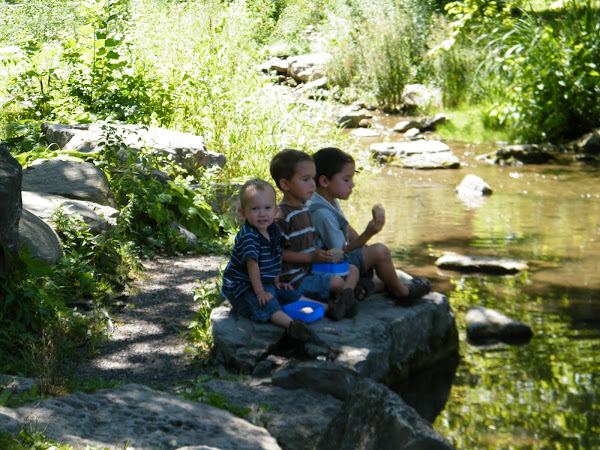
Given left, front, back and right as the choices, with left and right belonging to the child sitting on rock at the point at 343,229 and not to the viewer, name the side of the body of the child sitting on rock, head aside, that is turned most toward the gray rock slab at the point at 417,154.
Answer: left

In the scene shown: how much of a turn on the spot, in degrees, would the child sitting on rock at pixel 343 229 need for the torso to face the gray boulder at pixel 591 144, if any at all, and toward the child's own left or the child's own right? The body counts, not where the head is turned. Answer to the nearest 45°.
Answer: approximately 45° to the child's own left

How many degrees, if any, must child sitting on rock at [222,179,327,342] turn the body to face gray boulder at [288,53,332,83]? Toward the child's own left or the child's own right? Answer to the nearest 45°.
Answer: approximately 135° to the child's own left

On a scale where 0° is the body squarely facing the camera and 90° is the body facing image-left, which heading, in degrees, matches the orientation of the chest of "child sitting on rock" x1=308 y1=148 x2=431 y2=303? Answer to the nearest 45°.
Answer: approximately 270°

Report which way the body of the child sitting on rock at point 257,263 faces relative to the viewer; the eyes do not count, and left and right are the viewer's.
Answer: facing the viewer and to the right of the viewer

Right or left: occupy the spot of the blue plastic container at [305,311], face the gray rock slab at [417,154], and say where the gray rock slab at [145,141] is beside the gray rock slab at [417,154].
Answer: left

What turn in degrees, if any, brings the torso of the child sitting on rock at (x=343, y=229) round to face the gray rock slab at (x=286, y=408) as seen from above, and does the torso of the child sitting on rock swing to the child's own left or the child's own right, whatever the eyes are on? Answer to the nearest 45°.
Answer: approximately 90° to the child's own right

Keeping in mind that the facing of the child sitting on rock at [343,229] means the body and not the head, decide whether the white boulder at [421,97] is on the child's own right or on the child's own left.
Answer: on the child's own left

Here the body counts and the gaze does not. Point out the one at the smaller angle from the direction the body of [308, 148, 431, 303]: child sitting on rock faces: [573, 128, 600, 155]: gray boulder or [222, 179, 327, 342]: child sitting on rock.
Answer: the gray boulder

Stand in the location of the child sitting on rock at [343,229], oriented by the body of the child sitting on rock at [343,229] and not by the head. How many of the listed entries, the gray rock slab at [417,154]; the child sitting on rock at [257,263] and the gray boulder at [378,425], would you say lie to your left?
1

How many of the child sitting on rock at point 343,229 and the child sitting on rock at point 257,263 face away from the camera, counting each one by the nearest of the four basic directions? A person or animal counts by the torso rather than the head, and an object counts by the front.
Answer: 0

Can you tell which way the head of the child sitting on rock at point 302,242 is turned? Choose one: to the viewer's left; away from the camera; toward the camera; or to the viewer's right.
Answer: to the viewer's right

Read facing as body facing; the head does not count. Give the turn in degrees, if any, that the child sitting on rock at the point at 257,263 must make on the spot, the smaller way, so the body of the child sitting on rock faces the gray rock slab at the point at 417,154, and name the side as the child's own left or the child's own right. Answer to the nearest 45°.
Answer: approximately 135° to the child's own left

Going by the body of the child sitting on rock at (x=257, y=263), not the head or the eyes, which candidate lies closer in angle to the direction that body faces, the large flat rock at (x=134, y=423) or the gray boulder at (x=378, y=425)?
the gray boulder

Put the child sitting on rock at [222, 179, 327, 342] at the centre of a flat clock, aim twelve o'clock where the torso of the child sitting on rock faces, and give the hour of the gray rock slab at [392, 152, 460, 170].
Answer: The gray rock slab is roughly at 8 o'clock from the child sitting on rock.
